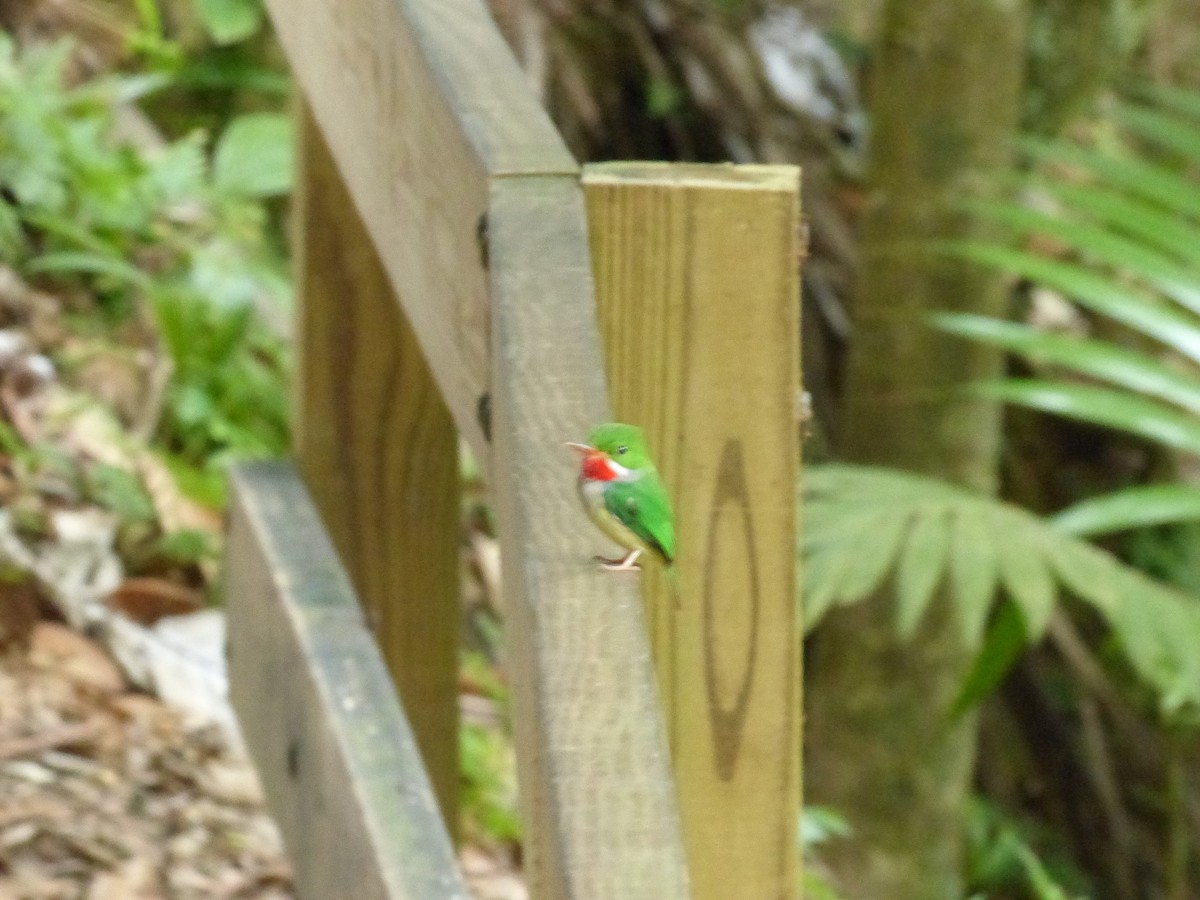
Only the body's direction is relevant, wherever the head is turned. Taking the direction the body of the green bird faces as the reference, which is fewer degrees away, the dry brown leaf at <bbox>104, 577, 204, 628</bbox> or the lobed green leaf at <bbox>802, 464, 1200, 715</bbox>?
the dry brown leaf

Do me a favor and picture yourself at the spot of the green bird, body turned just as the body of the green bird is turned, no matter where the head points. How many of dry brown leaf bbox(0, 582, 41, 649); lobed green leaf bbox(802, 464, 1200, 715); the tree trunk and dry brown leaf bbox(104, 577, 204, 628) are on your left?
0

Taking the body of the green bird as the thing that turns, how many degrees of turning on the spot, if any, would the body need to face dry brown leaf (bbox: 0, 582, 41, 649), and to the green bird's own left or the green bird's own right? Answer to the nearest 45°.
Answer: approximately 45° to the green bird's own right

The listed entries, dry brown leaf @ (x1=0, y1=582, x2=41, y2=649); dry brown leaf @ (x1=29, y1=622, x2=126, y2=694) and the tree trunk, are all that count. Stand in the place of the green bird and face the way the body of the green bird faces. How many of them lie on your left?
0

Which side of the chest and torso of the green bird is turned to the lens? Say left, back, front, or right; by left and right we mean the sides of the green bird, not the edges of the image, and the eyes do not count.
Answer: left

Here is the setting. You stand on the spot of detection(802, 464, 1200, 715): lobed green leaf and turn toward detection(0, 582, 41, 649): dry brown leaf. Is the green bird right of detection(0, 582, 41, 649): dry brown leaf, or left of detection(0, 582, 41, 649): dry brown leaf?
left

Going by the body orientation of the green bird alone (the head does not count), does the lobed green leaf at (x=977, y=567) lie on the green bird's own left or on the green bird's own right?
on the green bird's own right

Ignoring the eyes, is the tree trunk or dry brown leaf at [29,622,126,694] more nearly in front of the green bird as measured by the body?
the dry brown leaf

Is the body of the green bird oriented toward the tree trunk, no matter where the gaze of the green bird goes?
no

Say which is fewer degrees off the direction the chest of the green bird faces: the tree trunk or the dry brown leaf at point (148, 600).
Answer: the dry brown leaf

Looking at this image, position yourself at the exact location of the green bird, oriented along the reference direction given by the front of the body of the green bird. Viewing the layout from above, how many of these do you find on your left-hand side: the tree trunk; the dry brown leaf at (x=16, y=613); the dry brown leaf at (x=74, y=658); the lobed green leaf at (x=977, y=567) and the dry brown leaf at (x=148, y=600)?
0

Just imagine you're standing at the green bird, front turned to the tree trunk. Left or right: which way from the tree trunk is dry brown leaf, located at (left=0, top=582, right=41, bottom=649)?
left
